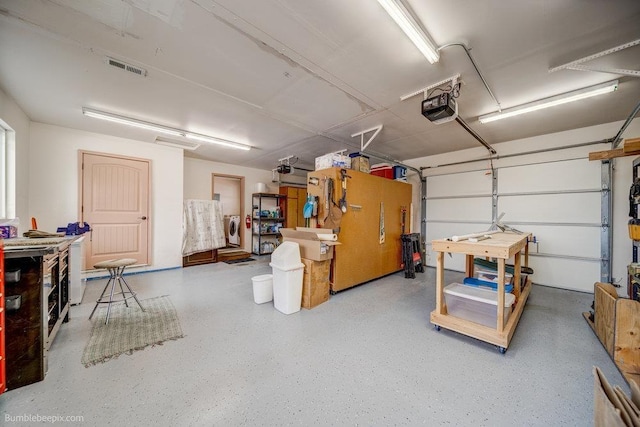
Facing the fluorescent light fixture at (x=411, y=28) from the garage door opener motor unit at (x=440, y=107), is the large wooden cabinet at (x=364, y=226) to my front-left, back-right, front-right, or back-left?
back-right

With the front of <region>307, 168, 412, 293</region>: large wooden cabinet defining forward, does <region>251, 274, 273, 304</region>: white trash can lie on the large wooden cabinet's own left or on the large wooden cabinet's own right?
on the large wooden cabinet's own right

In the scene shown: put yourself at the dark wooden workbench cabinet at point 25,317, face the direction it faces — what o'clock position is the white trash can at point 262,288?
The white trash can is roughly at 12 o'clock from the dark wooden workbench cabinet.

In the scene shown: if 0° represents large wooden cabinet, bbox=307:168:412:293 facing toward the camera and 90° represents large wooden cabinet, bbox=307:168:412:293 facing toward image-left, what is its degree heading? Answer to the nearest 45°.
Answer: approximately 315°

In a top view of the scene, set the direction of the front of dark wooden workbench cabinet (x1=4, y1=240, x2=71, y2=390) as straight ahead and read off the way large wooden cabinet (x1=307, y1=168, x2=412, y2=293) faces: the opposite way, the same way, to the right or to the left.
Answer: to the right

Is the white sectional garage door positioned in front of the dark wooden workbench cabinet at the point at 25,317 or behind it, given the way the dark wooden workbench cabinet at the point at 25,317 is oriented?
in front

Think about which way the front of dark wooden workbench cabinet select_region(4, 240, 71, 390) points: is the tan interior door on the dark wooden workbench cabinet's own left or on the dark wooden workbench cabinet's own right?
on the dark wooden workbench cabinet's own left

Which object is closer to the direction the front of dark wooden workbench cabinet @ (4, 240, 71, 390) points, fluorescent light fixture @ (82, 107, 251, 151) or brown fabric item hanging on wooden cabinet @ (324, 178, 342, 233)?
the brown fabric item hanging on wooden cabinet

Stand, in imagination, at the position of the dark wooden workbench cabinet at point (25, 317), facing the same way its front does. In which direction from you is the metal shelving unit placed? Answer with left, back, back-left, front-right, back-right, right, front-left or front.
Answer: front-left

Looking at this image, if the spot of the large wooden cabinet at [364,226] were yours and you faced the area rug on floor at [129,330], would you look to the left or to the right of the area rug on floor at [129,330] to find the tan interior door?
right

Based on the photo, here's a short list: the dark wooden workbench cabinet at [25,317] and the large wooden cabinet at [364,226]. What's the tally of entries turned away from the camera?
0

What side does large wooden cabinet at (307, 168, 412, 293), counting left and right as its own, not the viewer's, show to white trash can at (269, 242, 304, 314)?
right

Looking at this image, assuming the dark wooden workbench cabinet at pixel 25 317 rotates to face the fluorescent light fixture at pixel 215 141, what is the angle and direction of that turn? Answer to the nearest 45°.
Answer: approximately 45° to its left

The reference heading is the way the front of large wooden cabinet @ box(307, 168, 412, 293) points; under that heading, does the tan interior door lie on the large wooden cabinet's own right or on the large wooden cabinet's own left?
on the large wooden cabinet's own right

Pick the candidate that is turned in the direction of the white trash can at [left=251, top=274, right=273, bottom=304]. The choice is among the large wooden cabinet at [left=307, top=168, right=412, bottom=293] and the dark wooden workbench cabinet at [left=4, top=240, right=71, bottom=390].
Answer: the dark wooden workbench cabinet at [left=4, top=240, right=71, bottom=390]

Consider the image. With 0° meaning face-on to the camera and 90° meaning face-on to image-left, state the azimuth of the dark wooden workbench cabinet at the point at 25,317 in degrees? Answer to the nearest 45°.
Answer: approximately 270°
